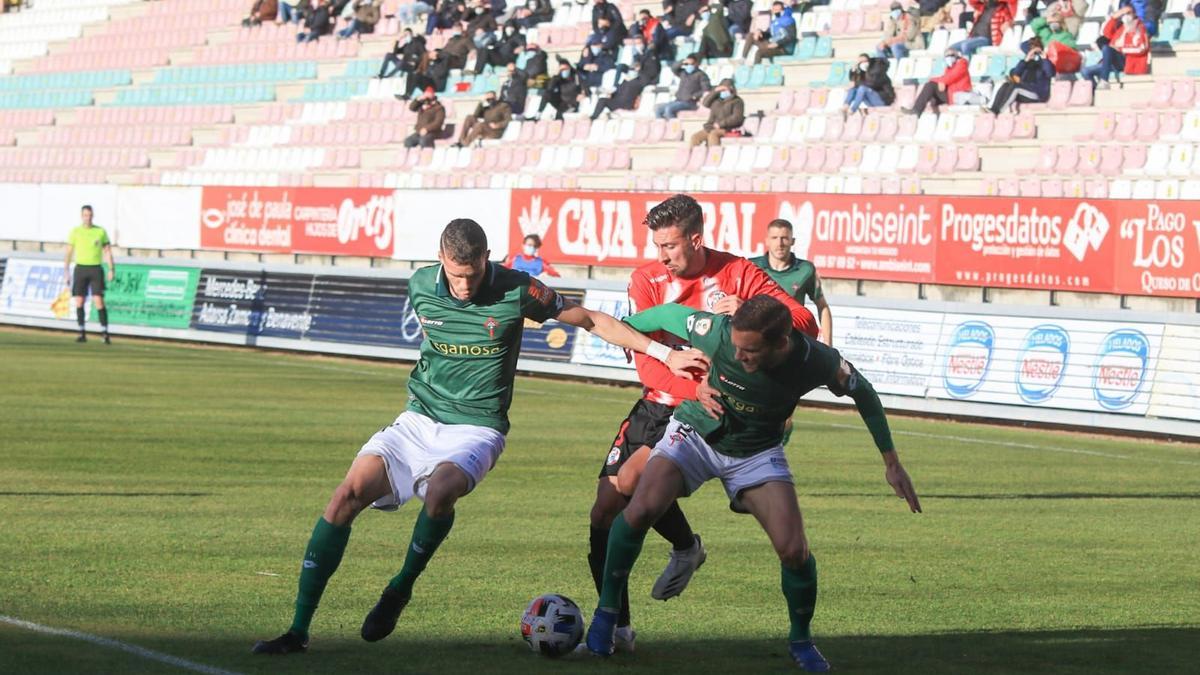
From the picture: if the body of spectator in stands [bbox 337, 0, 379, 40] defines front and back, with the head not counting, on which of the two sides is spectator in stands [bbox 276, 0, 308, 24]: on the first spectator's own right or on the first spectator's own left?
on the first spectator's own right

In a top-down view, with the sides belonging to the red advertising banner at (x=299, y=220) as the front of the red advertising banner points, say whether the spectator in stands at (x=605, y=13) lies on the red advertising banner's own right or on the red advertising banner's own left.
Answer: on the red advertising banner's own left

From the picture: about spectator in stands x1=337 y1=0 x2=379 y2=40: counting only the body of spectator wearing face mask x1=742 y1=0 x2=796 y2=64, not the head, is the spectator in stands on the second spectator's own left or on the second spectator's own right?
on the second spectator's own right

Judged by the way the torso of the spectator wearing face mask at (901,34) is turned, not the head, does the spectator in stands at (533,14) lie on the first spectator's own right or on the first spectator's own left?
on the first spectator's own right

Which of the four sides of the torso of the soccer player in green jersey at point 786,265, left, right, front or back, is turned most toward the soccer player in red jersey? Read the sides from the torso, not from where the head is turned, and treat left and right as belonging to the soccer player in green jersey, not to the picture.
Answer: front

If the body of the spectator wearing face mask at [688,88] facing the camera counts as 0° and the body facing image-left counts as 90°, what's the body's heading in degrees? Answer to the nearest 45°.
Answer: approximately 45°

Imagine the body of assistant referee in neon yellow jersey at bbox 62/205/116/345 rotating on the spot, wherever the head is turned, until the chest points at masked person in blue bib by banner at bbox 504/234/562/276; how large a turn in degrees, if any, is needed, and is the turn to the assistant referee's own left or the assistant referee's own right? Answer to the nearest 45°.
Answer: approximately 45° to the assistant referee's own left

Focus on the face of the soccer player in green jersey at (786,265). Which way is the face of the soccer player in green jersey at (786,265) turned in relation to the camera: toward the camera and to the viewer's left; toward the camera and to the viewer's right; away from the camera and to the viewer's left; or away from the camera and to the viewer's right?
toward the camera and to the viewer's left

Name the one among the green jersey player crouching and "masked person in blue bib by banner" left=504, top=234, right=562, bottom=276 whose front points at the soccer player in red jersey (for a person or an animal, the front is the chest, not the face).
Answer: the masked person in blue bib by banner

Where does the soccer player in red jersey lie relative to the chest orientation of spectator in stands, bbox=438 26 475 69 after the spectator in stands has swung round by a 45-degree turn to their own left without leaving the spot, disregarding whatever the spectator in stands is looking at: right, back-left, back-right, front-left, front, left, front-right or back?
front

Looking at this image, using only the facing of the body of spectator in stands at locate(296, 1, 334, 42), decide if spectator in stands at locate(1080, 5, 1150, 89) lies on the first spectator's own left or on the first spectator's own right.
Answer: on the first spectator's own left
